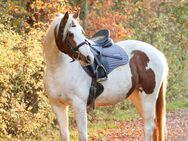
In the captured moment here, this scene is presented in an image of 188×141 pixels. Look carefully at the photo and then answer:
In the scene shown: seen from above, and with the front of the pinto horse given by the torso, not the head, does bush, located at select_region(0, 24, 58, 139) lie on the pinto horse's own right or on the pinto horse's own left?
on the pinto horse's own right

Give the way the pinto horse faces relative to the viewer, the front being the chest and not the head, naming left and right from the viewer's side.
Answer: facing the viewer and to the left of the viewer
